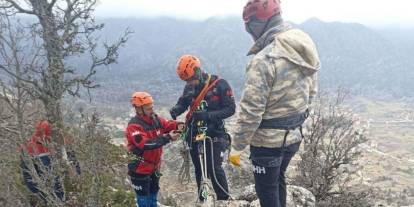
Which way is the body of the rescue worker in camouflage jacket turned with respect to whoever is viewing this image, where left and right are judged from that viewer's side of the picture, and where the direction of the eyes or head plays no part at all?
facing away from the viewer and to the left of the viewer

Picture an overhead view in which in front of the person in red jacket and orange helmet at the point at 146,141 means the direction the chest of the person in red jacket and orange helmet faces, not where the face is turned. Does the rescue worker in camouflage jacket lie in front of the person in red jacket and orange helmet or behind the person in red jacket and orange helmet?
in front

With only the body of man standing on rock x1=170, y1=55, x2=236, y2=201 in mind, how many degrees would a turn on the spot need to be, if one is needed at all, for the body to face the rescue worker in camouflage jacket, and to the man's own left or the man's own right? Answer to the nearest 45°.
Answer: approximately 45° to the man's own left

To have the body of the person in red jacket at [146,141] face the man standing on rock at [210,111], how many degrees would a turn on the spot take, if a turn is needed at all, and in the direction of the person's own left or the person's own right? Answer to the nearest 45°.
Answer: approximately 45° to the person's own left

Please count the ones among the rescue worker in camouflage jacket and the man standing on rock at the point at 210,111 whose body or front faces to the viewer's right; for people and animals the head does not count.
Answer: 0

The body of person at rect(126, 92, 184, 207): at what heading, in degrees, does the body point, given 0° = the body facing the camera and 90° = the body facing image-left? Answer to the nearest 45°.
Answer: approximately 315°

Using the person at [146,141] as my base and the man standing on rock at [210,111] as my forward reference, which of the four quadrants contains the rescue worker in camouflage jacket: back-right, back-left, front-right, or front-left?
front-right

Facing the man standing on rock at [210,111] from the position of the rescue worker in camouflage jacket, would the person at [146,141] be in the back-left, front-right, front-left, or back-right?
front-left

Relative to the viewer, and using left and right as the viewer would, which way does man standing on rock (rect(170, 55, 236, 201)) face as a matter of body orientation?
facing the viewer and to the left of the viewer

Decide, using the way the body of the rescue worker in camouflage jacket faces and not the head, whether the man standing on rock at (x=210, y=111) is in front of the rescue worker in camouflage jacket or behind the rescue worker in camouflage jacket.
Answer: in front

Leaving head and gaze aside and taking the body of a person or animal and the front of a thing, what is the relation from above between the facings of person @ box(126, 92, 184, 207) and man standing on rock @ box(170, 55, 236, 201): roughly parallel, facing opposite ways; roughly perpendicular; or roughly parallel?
roughly perpendicular

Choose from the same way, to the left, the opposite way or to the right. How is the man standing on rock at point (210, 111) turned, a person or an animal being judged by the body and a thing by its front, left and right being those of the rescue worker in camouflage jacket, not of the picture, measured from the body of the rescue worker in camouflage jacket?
to the left

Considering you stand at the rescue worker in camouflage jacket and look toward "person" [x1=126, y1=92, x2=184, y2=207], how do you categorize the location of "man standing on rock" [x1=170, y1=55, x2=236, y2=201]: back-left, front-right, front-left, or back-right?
front-right

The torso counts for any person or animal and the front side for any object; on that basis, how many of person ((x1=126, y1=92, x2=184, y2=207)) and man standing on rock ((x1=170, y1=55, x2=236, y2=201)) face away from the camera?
0
